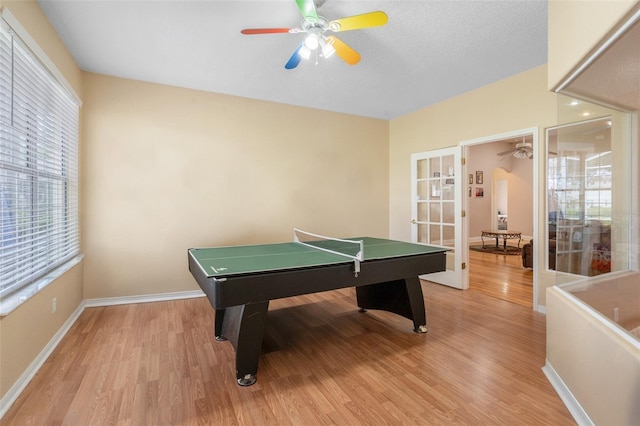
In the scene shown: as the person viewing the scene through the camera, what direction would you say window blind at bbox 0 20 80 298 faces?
facing to the right of the viewer

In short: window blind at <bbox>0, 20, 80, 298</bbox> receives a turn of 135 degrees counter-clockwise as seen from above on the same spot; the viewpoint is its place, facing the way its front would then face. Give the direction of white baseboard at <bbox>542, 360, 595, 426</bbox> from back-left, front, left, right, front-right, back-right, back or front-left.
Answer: back
